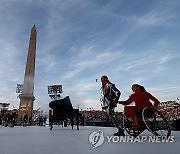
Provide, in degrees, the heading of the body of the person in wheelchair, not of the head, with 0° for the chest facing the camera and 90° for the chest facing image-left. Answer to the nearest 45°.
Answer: approximately 90°

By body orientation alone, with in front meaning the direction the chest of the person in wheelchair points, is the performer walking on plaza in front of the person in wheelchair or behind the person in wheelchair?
in front

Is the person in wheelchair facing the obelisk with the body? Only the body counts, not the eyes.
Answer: no
